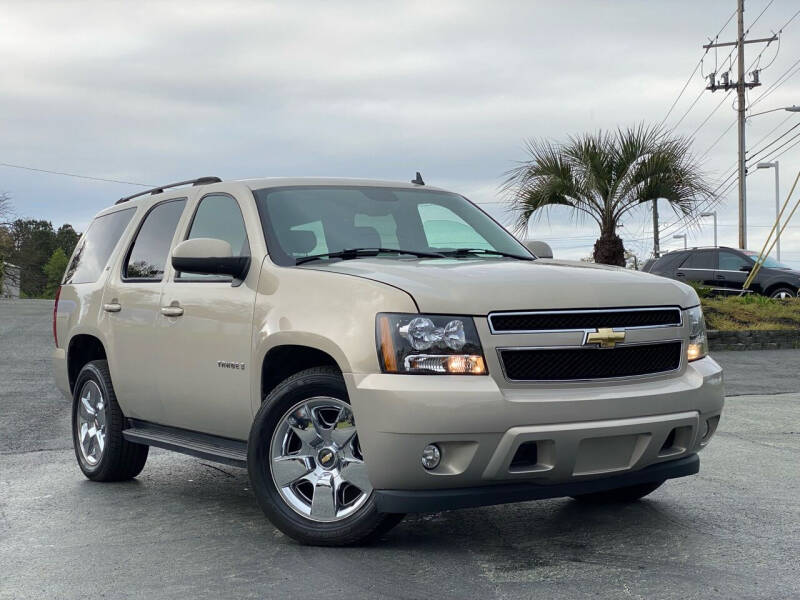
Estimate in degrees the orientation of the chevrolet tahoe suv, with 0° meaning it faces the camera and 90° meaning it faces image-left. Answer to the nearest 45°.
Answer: approximately 315°

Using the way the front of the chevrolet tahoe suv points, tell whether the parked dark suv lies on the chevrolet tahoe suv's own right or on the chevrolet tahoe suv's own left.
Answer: on the chevrolet tahoe suv's own left

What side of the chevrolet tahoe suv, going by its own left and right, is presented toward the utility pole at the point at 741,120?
left
